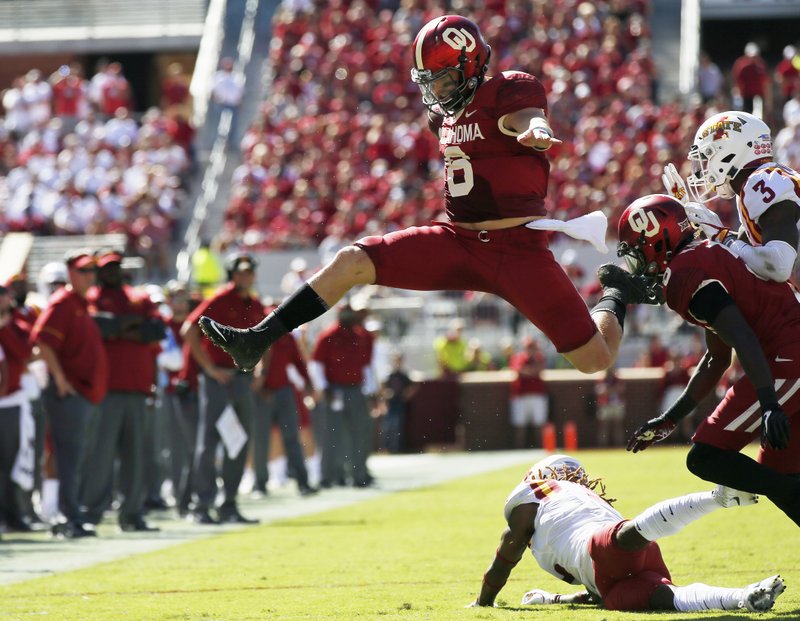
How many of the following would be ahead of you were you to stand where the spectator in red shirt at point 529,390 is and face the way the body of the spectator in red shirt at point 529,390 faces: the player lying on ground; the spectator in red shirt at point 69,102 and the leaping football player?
2

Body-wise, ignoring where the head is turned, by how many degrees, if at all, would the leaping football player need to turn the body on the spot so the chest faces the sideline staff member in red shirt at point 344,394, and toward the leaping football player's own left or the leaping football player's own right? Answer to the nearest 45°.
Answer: approximately 135° to the leaping football player's own right

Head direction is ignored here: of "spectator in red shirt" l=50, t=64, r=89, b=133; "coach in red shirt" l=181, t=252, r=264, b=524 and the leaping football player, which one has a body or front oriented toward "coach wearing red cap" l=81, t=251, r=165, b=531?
"spectator in red shirt" l=50, t=64, r=89, b=133

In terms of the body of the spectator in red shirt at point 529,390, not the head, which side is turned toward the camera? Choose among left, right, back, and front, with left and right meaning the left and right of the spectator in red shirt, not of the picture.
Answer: front

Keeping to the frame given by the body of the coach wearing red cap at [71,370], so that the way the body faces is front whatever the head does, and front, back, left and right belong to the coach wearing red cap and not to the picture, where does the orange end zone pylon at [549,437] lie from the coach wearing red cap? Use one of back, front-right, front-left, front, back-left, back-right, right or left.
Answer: front-left

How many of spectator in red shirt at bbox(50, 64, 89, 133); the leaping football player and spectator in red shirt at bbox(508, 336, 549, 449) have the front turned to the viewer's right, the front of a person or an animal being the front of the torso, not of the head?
0

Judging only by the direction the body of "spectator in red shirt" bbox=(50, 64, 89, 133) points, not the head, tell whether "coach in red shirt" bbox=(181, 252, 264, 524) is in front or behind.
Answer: in front

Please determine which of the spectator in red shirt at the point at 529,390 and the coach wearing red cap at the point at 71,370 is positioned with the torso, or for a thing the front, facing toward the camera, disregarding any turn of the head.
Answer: the spectator in red shirt

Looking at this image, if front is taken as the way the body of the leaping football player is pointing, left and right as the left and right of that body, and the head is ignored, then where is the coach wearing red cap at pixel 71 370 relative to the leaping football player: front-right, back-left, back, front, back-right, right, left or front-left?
right

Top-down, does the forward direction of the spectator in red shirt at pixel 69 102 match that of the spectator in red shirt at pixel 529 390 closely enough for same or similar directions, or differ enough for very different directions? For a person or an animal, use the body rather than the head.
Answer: same or similar directions

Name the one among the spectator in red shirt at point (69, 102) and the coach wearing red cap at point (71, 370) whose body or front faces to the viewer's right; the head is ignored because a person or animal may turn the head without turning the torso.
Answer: the coach wearing red cap

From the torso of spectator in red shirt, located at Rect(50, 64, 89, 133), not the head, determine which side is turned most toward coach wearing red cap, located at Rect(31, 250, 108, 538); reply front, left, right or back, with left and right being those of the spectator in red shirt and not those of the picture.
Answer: front

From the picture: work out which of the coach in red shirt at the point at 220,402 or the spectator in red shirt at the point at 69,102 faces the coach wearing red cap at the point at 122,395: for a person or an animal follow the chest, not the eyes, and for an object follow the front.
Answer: the spectator in red shirt at the point at 69,102

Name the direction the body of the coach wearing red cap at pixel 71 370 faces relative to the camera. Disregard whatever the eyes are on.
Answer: to the viewer's right

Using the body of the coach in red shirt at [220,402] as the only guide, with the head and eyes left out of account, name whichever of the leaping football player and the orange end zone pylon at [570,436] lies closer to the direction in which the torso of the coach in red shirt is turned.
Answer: the leaping football player
